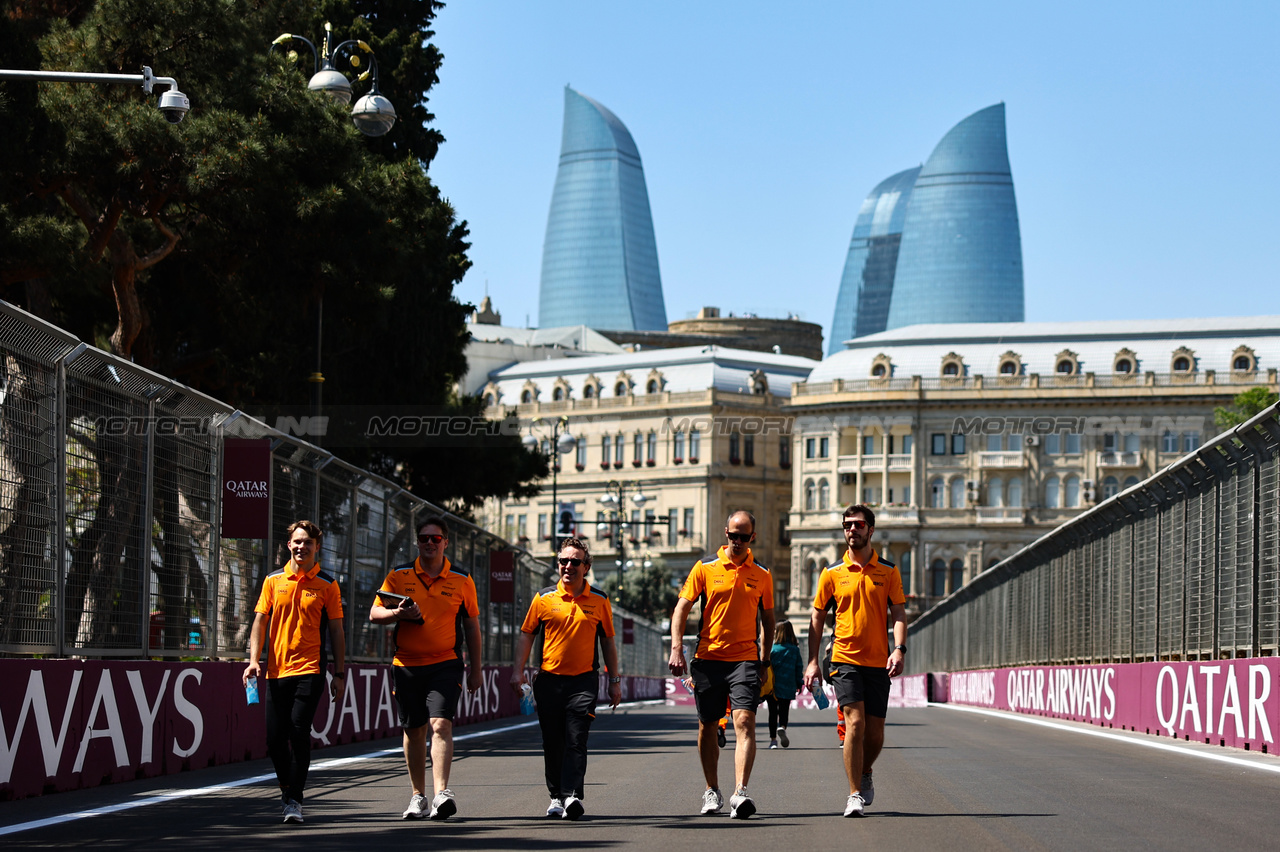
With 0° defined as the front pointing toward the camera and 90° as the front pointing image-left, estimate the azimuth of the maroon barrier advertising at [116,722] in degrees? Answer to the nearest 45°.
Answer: approximately 315°

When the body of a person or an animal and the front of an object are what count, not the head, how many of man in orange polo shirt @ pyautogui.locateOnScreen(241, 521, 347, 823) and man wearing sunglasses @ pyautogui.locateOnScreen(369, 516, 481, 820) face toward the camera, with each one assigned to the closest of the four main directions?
2

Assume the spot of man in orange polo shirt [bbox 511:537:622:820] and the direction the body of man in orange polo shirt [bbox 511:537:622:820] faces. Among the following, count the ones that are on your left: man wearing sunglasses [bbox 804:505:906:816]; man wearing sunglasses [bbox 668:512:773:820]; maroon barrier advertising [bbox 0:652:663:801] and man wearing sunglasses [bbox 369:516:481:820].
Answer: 2

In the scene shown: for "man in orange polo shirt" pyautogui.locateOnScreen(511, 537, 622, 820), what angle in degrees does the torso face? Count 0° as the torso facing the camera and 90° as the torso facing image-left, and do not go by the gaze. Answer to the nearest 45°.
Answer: approximately 0°

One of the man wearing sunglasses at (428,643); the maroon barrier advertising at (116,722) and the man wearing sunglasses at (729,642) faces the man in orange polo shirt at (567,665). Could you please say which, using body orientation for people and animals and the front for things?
the maroon barrier advertising

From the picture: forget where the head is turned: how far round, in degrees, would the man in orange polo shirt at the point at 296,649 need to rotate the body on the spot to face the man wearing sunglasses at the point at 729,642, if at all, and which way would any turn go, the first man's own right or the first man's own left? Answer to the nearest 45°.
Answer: approximately 90° to the first man's own left

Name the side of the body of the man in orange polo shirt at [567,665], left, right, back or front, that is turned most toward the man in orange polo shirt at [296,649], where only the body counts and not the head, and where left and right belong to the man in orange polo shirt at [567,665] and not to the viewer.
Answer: right

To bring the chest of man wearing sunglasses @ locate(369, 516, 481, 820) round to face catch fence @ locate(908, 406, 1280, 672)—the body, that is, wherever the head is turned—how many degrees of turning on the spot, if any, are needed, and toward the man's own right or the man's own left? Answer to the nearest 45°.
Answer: approximately 135° to the man's own left

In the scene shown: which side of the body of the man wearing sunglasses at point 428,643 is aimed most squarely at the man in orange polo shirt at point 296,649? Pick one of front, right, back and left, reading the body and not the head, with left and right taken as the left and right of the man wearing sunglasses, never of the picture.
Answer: right
